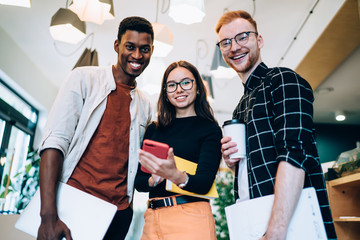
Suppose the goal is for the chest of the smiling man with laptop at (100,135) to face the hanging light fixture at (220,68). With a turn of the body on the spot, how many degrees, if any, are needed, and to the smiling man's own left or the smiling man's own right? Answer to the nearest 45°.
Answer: approximately 90° to the smiling man's own left

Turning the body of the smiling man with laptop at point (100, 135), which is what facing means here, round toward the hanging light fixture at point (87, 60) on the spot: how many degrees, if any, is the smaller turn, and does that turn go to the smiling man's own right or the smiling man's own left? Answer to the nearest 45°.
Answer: approximately 135° to the smiling man's own left

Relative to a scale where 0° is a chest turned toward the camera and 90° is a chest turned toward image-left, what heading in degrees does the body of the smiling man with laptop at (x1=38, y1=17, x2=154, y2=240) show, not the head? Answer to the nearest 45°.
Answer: approximately 315°

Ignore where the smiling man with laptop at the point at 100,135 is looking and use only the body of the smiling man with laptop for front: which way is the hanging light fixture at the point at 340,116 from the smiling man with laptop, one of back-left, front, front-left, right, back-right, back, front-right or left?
left

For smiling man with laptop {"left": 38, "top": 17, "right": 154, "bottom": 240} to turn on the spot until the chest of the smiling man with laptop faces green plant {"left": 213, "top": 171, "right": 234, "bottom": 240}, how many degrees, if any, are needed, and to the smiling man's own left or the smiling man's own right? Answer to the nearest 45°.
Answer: approximately 90° to the smiling man's own left

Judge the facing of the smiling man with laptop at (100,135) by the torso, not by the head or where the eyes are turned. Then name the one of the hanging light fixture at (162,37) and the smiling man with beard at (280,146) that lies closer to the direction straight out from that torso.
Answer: the smiling man with beard

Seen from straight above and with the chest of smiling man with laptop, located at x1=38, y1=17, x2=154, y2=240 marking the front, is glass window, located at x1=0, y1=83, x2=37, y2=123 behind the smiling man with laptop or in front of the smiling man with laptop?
behind
